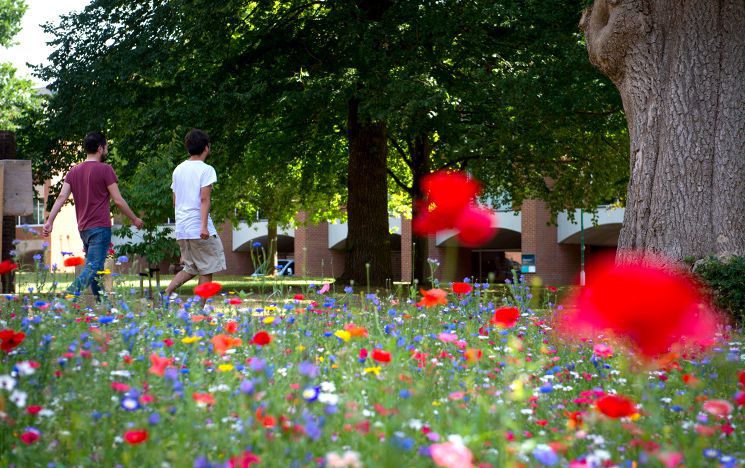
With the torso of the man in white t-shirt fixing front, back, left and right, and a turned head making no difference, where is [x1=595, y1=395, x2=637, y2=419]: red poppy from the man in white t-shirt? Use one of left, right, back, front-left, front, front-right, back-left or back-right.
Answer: back-right

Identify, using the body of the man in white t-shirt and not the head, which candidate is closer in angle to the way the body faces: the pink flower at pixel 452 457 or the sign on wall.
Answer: the sign on wall

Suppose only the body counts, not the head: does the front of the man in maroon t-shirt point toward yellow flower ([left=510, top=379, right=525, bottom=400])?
no

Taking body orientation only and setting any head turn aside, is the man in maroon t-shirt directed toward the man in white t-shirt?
no

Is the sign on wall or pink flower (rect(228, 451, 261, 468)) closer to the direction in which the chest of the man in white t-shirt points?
the sign on wall

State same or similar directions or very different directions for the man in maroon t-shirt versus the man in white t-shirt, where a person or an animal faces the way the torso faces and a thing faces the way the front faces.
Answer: same or similar directions

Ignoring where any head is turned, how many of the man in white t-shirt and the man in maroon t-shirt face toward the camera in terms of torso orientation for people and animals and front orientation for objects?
0

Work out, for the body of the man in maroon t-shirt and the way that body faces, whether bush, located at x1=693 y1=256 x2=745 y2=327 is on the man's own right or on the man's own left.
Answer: on the man's own right

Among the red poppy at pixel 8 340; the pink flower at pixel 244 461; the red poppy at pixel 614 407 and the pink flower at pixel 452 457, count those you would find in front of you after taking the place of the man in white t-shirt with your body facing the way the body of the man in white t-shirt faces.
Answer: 0

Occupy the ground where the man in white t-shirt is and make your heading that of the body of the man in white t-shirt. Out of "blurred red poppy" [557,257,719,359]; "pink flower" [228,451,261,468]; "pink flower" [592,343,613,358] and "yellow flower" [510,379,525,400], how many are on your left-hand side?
0

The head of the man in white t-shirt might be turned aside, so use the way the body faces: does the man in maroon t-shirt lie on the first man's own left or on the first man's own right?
on the first man's own left
